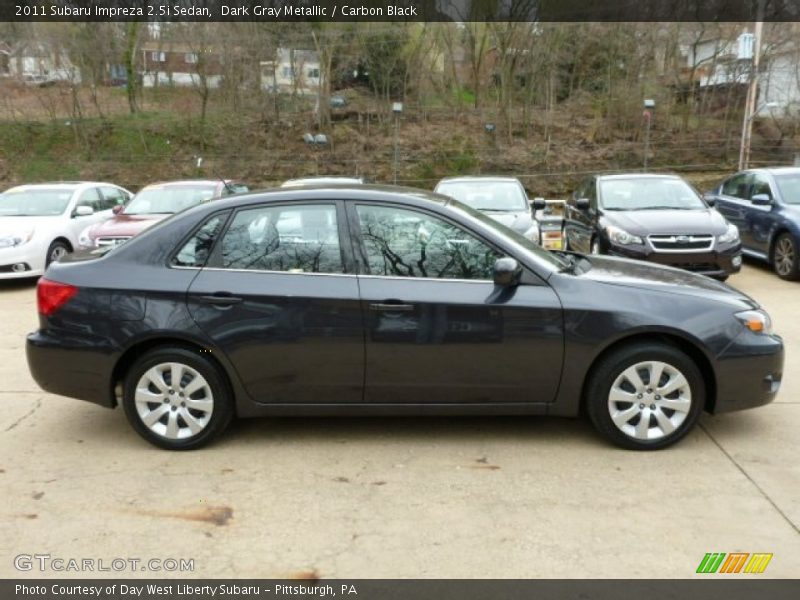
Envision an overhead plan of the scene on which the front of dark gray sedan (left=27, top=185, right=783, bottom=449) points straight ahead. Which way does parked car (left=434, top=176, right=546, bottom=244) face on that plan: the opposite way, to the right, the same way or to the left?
to the right

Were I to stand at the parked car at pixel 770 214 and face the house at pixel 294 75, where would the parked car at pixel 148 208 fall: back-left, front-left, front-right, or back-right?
front-left

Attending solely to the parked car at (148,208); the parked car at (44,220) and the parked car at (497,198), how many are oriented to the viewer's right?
0

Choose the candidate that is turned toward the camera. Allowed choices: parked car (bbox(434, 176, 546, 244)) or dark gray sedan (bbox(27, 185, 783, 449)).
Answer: the parked car

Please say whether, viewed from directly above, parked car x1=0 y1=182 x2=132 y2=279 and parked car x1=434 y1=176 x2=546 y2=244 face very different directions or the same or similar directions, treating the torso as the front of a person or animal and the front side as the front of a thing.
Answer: same or similar directions

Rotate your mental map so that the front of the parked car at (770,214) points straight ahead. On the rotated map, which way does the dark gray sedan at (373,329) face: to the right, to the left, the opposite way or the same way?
to the left

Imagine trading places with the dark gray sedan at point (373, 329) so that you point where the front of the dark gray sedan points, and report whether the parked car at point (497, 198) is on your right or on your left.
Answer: on your left

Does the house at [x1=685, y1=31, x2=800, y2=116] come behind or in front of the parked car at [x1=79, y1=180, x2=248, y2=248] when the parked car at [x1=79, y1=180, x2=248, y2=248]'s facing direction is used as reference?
behind

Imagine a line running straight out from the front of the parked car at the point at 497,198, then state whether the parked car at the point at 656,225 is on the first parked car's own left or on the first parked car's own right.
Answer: on the first parked car's own left

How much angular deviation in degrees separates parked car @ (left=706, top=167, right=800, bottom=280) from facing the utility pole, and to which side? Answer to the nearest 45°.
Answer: approximately 135° to its left

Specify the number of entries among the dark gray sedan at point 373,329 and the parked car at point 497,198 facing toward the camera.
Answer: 1

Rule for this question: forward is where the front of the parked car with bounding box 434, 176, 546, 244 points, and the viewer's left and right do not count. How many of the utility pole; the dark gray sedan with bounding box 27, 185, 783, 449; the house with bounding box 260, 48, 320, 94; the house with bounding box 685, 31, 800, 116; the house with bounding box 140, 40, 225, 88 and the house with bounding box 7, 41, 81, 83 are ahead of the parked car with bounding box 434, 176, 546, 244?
1

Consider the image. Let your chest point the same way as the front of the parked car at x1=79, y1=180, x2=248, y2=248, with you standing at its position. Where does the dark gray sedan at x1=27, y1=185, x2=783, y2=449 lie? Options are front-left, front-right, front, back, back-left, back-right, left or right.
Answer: front-left

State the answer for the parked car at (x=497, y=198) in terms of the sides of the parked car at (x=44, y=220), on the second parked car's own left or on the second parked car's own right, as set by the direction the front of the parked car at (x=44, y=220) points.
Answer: on the second parked car's own left

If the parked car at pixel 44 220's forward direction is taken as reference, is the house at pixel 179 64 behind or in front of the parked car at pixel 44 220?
behind

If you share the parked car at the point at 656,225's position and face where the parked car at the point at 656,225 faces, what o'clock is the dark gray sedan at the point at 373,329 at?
The dark gray sedan is roughly at 2 o'clock from the parked car.

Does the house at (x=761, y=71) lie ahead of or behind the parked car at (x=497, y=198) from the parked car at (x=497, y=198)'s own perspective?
behind
